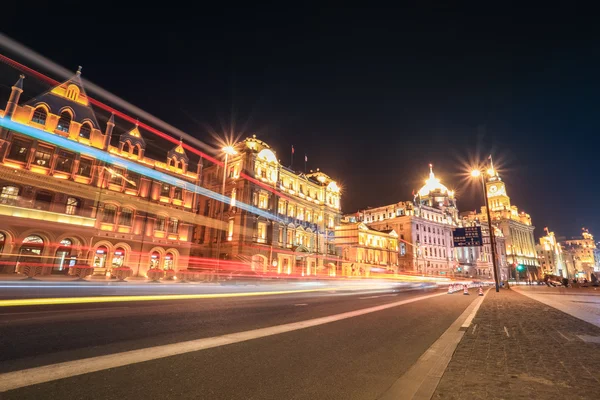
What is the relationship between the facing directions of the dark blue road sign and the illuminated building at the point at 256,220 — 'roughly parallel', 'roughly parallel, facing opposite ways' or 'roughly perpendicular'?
roughly perpendicular

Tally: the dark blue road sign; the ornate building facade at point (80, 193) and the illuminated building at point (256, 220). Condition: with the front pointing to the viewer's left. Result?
0

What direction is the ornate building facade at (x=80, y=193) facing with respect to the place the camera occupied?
facing the viewer and to the right of the viewer

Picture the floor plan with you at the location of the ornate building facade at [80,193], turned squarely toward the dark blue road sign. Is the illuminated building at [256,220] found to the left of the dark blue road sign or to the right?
left

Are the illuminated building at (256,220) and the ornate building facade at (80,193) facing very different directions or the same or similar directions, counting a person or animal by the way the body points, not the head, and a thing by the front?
same or similar directions

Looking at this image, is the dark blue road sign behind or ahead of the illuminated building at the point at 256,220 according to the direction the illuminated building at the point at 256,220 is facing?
ahead

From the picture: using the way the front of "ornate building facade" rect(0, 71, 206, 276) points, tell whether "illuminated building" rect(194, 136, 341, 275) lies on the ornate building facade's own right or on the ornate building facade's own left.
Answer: on the ornate building facade's own left

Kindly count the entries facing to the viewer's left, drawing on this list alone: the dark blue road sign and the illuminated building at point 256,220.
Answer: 0

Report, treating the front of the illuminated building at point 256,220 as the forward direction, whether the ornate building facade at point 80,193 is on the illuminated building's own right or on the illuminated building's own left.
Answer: on the illuminated building's own right

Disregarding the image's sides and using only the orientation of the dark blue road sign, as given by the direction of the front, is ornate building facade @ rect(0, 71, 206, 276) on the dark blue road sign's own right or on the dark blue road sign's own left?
on the dark blue road sign's own right

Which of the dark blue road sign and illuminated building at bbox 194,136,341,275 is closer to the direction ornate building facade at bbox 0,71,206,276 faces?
the dark blue road sign

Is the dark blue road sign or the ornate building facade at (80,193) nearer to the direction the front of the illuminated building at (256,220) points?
the dark blue road sign

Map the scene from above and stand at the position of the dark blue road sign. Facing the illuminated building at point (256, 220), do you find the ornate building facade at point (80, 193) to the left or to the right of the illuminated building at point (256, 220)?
left

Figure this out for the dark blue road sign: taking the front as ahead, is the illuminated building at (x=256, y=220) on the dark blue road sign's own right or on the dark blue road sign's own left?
on the dark blue road sign's own right

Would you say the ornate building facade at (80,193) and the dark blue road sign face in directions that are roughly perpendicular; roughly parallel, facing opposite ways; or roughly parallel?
roughly perpendicular

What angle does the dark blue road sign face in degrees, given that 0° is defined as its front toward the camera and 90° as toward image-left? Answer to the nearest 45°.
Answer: approximately 0°

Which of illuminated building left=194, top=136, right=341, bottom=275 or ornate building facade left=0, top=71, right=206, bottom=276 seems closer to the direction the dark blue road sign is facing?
the ornate building facade
